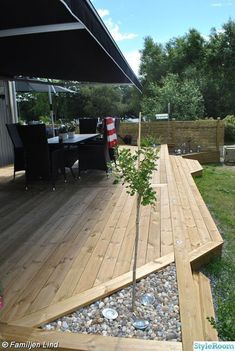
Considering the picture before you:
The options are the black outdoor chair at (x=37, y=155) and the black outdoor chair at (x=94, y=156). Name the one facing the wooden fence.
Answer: the black outdoor chair at (x=37, y=155)

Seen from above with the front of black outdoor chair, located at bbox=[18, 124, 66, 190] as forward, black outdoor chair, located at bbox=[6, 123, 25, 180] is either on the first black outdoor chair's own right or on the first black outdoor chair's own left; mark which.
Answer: on the first black outdoor chair's own left

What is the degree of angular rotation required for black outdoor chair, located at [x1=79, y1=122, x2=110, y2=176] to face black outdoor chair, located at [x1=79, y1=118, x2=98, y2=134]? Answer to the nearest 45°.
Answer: approximately 90° to its right

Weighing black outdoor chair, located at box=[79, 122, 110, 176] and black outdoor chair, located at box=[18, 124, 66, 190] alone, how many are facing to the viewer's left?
1

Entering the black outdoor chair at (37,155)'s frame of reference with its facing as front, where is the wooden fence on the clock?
The wooden fence is roughly at 12 o'clock from the black outdoor chair.

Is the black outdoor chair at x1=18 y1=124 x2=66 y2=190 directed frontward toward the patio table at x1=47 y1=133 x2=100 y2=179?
yes

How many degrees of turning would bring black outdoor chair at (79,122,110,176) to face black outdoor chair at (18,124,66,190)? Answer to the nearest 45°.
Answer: approximately 45° to its left

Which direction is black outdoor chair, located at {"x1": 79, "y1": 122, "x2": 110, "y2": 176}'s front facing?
to the viewer's left

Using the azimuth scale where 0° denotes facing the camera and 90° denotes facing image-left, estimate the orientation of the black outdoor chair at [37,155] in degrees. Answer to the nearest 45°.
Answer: approximately 225°
